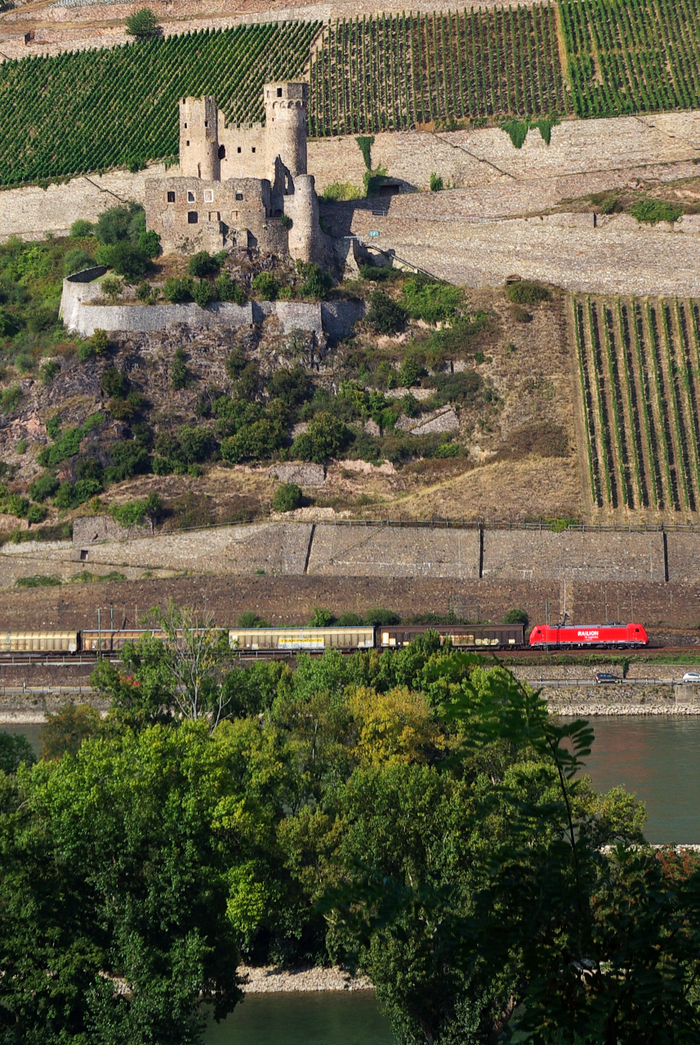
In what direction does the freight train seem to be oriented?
to the viewer's right

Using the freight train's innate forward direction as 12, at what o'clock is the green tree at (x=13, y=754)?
The green tree is roughly at 4 o'clock from the freight train.

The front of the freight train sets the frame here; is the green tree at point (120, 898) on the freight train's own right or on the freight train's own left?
on the freight train's own right
